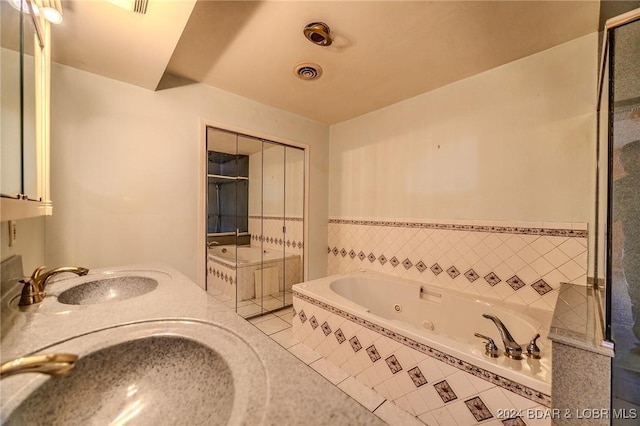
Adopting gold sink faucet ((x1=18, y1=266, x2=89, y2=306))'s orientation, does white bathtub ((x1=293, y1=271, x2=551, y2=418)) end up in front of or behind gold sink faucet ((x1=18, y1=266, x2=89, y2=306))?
in front

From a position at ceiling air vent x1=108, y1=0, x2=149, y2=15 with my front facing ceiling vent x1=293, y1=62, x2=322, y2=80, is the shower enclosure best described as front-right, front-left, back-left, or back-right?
front-right

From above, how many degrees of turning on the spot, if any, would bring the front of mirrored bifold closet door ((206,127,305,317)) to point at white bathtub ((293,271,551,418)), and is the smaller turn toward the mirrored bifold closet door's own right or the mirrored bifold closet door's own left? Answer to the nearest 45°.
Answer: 0° — it already faces it

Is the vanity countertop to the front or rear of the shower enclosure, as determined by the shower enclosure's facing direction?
to the front

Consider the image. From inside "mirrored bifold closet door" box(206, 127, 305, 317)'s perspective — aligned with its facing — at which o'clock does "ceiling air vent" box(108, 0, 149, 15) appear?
The ceiling air vent is roughly at 2 o'clock from the mirrored bifold closet door.

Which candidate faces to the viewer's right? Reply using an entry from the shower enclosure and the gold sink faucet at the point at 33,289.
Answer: the gold sink faucet

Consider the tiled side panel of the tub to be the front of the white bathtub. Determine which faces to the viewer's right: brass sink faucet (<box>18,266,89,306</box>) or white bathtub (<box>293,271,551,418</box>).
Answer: the brass sink faucet

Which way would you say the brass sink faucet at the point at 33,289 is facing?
to the viewer's right

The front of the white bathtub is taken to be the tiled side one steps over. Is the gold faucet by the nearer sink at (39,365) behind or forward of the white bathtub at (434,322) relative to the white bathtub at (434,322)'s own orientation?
forward

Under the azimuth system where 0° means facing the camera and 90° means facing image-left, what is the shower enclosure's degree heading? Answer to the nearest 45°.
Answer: approximately 45°

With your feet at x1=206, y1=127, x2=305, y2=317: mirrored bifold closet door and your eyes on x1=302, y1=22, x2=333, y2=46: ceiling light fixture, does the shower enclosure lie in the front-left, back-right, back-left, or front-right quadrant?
front-left

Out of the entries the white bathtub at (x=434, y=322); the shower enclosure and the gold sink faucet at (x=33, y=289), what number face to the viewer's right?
1

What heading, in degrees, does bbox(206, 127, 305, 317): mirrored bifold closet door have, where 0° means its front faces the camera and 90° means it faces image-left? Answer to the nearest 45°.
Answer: approximately 315°

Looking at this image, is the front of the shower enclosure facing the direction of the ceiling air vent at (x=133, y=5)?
yes

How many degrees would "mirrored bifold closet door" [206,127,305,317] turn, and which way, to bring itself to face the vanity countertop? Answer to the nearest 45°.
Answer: approximately 45° to its right

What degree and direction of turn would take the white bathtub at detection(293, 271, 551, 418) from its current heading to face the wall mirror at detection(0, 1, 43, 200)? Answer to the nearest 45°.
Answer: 0° — it already faces it
